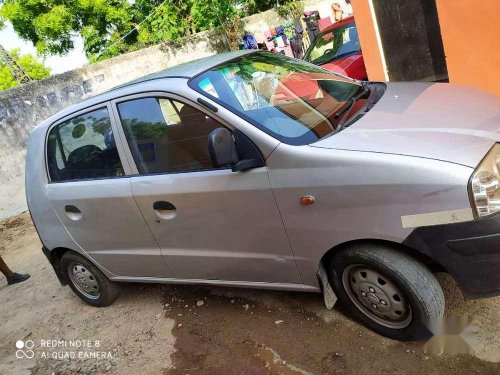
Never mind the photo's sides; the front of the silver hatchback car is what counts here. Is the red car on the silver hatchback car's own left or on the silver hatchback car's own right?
on the silver hatchback car's own left
